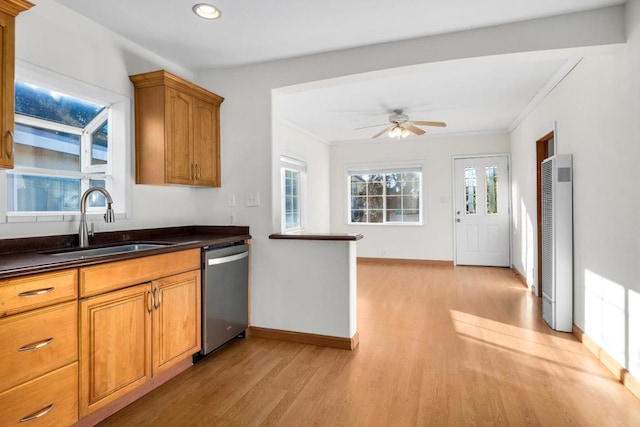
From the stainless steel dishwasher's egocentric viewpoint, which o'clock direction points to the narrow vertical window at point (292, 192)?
The narrow vertical window is roughly at 8 o'clock from the stainless steel dishwasher.

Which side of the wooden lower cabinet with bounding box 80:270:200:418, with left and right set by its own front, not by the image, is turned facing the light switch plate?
left

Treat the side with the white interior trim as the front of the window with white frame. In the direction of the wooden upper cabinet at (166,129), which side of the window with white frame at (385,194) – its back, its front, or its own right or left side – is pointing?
front

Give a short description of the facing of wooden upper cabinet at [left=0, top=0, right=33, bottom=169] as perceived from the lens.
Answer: facing the viewer and to the right of the viewer

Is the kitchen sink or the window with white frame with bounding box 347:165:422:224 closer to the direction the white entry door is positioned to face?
the kitchen sink

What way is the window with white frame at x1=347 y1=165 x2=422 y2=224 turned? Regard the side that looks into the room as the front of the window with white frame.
toward the camera

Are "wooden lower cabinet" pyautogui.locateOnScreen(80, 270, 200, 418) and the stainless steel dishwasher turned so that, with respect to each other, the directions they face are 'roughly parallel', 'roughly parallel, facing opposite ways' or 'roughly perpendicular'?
roughly parallel

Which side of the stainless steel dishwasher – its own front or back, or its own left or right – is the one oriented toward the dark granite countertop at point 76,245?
right

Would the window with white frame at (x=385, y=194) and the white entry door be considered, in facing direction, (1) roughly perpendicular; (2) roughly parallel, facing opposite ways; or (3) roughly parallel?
roughly parallel

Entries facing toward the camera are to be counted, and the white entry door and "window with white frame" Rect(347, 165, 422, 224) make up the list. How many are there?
2

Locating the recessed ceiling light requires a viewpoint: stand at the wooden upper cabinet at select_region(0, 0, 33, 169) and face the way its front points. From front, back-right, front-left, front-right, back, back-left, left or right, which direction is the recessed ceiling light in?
front-left

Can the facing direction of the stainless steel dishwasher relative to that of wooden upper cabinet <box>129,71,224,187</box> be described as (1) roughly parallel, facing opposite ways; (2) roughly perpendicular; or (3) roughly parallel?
roughly parallel

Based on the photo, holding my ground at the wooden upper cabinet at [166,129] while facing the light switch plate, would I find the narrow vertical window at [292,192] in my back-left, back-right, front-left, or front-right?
front-left

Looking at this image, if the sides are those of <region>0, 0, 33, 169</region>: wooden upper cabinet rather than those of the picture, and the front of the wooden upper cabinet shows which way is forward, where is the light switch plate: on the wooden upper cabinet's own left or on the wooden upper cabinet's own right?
on the wooden upper cabinet's own left
